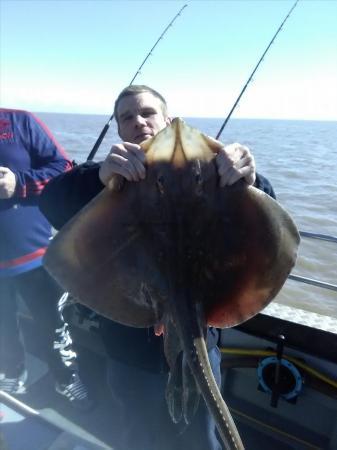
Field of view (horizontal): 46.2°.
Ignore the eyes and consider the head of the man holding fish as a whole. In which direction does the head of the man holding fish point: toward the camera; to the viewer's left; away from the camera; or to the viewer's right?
toward the camera

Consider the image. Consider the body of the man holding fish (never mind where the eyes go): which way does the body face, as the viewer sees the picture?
toward the camera
